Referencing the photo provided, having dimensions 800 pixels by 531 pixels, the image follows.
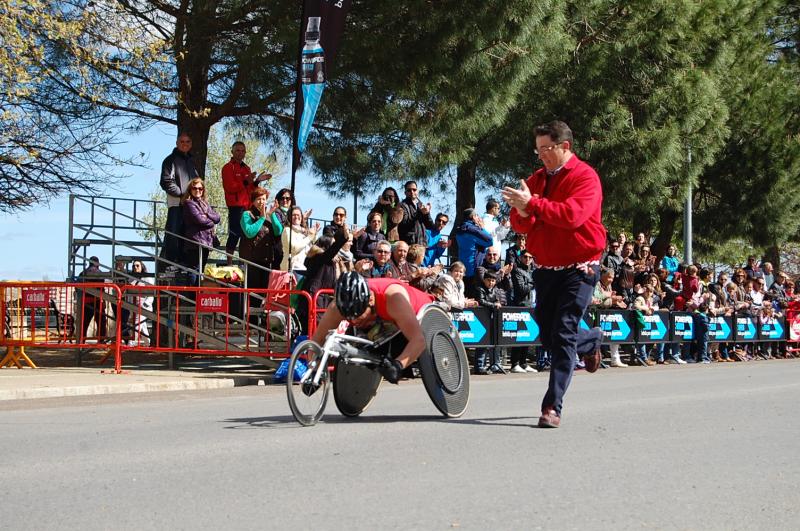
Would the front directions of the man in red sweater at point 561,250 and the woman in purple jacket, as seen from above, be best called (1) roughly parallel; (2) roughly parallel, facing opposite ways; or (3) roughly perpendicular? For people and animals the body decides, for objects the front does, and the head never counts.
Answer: roughly perpendicular

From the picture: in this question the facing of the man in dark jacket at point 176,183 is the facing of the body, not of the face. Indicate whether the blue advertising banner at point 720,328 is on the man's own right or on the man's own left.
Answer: on the man's own left

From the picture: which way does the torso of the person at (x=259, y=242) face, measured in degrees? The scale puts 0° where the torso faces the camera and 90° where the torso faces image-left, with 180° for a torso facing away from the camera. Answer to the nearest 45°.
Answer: approximately 315°

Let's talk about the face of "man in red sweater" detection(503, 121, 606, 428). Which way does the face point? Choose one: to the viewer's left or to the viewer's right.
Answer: to the viewer's left

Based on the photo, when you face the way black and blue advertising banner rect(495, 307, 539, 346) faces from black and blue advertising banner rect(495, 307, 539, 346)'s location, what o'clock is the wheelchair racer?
The wheelchair racer is roughly at 2 o'clock from the black and blue advertising banner.

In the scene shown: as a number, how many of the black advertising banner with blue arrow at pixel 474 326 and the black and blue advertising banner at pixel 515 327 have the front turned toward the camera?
2

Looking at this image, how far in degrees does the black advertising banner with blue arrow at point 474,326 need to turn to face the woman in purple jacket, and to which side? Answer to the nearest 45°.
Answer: approximately 90° to its right

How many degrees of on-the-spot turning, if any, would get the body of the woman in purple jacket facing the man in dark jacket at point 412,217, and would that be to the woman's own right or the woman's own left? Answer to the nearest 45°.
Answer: approximately 45° to the woman's own left

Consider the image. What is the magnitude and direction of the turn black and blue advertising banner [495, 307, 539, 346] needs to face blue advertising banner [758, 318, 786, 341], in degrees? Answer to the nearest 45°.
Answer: approximately 135° to its left
